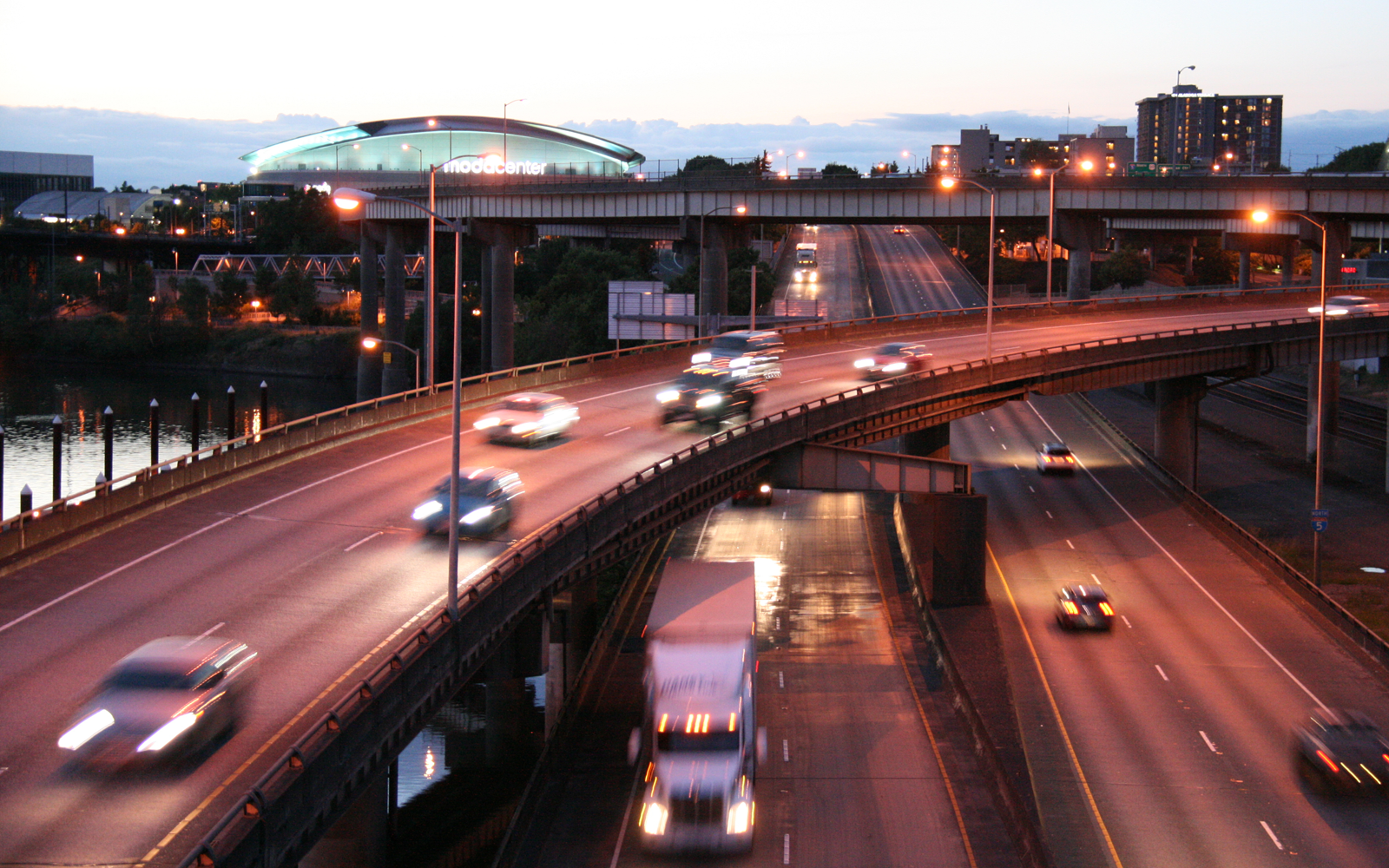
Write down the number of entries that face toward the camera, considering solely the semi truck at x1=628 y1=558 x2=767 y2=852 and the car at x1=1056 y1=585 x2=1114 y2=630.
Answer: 1

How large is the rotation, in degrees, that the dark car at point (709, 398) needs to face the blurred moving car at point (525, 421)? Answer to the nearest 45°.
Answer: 0° — it already faces it

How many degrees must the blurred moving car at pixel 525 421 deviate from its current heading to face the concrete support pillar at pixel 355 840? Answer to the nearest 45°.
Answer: approximately 45° to its left

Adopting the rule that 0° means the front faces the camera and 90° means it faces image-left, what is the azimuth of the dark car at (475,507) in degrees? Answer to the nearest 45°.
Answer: approximately 45°

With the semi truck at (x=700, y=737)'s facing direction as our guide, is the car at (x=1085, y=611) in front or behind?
behind

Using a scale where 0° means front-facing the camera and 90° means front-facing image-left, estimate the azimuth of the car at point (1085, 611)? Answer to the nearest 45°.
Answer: approximately 180°

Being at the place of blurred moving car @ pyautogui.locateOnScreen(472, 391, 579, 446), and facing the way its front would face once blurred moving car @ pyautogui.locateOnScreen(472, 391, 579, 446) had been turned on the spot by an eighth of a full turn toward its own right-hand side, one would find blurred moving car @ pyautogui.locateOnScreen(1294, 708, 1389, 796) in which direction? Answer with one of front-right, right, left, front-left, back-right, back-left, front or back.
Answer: back-left

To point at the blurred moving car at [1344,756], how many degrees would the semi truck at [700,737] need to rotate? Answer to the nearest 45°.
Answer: approximately 90° to its left

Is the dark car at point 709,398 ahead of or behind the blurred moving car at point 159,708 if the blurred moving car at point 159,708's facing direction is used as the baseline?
behind

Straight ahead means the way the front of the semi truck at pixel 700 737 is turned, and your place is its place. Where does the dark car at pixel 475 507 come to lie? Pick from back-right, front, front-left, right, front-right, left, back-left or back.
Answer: back-right

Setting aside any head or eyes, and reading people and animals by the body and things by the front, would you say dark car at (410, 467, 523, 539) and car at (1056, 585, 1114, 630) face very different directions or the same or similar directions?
very different directions
